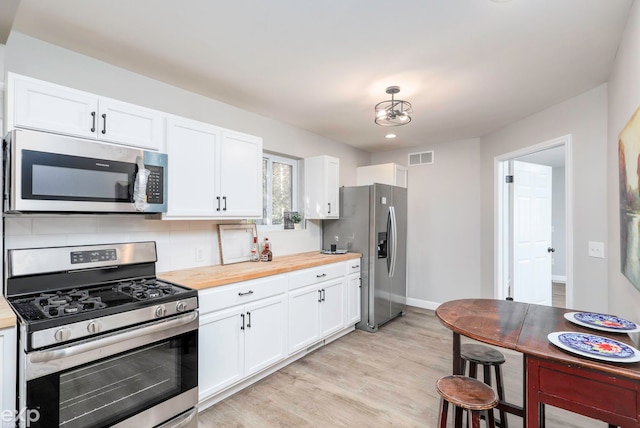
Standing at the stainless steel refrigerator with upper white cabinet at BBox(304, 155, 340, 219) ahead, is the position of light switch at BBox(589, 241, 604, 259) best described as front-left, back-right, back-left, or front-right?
back-left

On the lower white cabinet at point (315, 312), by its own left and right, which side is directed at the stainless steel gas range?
right

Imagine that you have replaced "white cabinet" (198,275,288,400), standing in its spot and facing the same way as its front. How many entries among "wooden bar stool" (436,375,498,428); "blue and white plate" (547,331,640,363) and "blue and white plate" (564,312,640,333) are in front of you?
3

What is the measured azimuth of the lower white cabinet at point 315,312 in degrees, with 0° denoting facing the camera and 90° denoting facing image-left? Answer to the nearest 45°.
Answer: approximately 315°

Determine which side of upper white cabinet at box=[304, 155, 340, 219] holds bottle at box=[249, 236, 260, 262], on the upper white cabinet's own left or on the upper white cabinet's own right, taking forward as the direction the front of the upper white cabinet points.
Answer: on the upper white cabinet's own right

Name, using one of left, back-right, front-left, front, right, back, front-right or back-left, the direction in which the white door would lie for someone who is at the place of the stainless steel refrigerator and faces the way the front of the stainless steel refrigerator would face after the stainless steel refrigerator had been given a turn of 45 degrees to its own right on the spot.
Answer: left

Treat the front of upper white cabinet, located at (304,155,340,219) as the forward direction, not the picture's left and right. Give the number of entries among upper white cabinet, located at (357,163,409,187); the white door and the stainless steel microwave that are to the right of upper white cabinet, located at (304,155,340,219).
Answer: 1

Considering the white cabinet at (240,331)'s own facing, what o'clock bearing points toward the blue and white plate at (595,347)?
The blue and white plate is roughly at 12 o'clock from the white cabinet.

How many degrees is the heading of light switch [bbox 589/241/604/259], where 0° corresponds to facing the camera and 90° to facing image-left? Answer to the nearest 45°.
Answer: approximately 45°

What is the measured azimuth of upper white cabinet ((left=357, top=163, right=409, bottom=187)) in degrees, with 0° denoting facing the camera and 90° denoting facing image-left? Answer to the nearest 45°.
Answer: approximately 315°

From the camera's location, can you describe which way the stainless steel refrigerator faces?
facing the viewer and to the right of the viewer

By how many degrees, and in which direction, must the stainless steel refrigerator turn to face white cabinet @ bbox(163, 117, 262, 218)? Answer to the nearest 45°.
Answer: approximately 90° to its right

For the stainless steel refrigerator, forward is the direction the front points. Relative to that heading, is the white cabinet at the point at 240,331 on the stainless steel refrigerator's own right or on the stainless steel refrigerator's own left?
on the stainless steel refrigerator's own right

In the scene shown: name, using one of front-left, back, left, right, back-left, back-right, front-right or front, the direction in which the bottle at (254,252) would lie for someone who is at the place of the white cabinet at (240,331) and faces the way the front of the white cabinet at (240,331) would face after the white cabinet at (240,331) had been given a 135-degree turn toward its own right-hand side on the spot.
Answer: right

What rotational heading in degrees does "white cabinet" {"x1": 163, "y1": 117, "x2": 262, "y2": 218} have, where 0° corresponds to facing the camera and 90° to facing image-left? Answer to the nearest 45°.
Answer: approximately 315°
